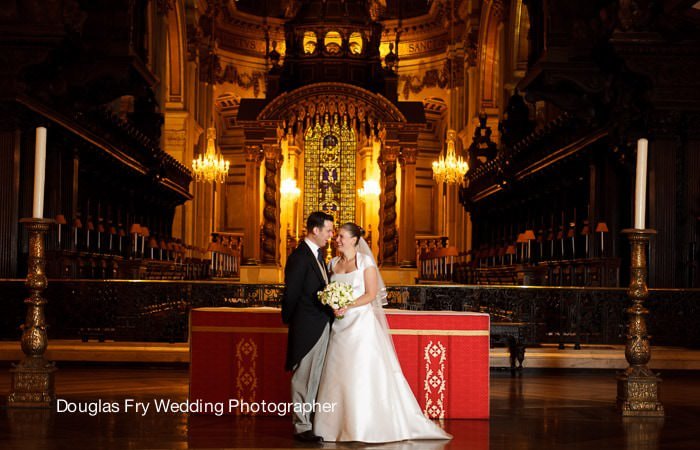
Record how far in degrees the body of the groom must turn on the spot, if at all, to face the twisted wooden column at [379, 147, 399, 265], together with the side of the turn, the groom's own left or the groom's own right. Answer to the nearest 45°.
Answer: approximately 90° to the groom's own left

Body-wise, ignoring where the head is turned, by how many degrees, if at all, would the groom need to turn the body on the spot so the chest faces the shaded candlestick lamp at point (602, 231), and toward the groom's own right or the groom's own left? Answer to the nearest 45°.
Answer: approximately 45° to the groom's own left

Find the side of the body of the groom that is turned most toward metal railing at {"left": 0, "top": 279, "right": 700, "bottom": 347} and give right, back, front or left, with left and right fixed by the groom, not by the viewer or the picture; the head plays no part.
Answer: left

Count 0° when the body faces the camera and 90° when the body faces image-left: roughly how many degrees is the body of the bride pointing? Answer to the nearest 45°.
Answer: approximately 45°

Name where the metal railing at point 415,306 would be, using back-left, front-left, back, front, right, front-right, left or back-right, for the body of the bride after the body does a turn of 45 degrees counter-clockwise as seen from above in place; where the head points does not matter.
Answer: back

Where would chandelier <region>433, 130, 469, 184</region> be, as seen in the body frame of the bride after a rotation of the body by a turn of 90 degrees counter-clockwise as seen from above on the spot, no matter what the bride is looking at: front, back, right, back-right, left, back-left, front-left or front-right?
back-left

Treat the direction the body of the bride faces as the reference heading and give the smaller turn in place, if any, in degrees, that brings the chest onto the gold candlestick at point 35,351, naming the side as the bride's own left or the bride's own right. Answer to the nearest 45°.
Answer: approximately 90° to the bride's own right

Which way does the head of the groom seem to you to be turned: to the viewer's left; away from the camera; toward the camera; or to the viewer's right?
to the viewer's right

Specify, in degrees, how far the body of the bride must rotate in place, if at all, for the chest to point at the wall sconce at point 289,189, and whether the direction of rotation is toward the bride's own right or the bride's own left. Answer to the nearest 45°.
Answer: approximately 135° to the bride's own right

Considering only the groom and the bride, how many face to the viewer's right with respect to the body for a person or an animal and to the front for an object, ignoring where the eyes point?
1

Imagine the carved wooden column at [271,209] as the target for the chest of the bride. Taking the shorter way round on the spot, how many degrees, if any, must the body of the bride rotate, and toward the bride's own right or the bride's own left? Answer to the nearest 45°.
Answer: approximately 135° to the bride's own right

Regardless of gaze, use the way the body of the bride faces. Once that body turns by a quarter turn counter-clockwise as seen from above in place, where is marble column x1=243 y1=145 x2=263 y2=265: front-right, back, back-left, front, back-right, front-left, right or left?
back-left

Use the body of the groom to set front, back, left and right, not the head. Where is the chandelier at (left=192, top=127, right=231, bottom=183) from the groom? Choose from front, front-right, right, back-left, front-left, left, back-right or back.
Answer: left

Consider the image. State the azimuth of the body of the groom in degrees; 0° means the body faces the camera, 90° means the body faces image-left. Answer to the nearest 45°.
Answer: approximately 270°

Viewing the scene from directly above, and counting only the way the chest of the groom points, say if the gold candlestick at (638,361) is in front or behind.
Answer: in front

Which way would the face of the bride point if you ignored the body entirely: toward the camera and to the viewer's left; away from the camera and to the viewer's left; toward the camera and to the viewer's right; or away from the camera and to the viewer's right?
toward the camera and to the viewer's left
